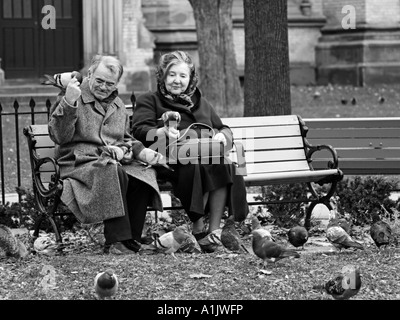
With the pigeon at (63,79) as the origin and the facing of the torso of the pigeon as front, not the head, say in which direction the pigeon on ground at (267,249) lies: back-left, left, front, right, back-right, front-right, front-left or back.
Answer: front-right

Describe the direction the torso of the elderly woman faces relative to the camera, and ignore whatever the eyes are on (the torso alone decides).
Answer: toward the camera
